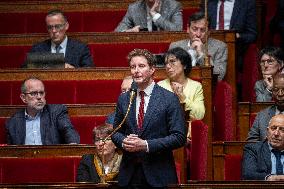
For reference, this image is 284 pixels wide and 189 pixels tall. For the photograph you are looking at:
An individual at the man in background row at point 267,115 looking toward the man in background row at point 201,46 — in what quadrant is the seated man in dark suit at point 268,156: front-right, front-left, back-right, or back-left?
back-left

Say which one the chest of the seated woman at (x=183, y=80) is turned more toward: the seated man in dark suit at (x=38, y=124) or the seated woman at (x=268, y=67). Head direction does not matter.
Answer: the seated man in dark suit

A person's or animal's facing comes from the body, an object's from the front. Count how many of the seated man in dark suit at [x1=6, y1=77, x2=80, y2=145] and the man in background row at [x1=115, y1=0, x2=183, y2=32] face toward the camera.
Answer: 2

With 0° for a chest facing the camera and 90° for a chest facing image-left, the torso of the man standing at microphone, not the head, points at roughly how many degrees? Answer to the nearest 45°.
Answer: approximately 45°

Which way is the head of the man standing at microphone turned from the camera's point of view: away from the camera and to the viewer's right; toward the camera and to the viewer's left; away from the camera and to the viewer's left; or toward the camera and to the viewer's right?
toward the camera and to the viewer's left

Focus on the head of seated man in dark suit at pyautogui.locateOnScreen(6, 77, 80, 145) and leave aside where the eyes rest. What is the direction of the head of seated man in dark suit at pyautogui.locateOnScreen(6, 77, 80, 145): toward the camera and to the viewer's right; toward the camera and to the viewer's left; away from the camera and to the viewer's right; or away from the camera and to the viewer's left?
toward the camera and to the viewer's right
